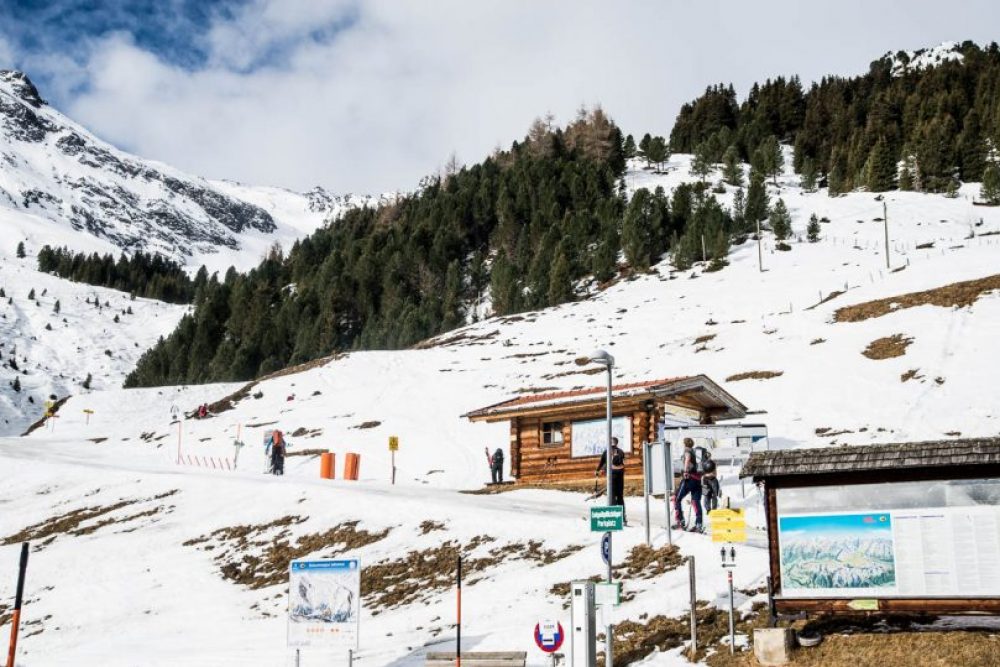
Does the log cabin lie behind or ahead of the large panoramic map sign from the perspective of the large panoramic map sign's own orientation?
behind

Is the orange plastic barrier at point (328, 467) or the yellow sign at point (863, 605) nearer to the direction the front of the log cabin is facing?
the yellow sign

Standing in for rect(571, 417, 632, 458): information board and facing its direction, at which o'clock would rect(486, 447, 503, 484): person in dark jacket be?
The person in dark jacket is roughly at 4 o'clock from the information board.

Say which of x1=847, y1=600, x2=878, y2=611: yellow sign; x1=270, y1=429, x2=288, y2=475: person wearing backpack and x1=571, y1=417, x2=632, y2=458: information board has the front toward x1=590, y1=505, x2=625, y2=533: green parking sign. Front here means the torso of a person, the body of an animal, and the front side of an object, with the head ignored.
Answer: the information board

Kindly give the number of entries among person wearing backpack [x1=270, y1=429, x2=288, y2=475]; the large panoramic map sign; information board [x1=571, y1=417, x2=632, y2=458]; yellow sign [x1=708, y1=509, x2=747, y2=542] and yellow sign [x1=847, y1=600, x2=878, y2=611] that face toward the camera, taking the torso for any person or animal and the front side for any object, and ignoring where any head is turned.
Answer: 4

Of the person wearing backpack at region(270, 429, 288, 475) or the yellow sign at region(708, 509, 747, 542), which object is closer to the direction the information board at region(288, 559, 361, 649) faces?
the yellow sign

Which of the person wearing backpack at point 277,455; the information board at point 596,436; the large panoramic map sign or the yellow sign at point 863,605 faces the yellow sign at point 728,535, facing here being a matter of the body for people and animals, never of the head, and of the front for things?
the information board

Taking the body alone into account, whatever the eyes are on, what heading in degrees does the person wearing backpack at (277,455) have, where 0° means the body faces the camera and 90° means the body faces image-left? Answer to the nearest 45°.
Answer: approximately 180°
